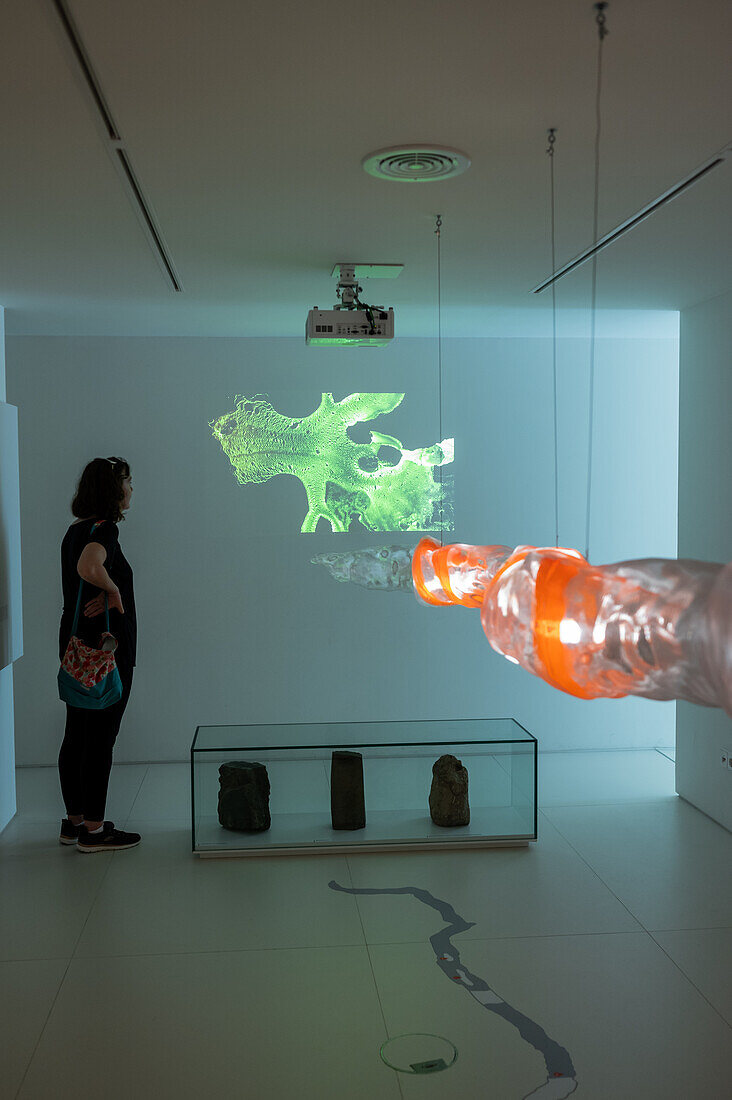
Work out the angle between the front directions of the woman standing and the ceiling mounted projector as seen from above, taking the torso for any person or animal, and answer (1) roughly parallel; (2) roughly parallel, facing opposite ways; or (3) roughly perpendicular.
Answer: roughly perpendicular

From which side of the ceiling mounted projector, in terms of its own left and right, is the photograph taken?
back

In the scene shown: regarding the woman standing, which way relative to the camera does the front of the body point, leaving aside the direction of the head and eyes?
to the viewer's right

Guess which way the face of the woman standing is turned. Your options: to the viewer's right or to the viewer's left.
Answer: to the viewer's right

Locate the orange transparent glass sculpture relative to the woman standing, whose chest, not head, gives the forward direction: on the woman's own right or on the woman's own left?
on the woman's own right

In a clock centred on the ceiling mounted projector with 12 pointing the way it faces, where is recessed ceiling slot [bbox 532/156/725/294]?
The recessed ceiling slot is roughly at 4 o'clock from the ceiling mounted projector.

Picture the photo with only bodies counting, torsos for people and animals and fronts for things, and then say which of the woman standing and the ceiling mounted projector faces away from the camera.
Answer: the ceiling mounted projector

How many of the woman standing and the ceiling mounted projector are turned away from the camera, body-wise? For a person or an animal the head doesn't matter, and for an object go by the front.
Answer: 1
